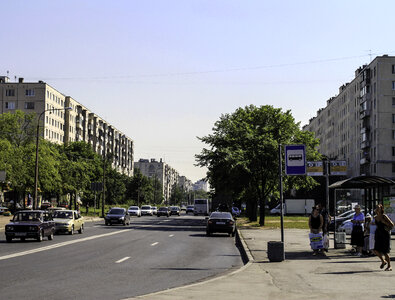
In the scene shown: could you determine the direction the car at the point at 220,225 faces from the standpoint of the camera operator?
facing away from the viewer

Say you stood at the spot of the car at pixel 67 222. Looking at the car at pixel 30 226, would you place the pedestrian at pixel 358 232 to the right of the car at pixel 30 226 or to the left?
left

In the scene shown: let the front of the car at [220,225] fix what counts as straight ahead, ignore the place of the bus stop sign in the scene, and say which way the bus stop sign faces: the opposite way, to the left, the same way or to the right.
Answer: the opposite way

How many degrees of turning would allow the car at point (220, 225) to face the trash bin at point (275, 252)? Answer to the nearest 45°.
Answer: approximately 180°

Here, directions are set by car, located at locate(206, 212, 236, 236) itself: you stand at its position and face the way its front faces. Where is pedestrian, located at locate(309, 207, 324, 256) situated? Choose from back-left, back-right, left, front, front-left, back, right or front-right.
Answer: back

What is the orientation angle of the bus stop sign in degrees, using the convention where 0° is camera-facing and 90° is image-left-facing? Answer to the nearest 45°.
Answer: approximately 0°

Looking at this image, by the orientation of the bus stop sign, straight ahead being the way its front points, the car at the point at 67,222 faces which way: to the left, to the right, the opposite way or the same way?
the same way

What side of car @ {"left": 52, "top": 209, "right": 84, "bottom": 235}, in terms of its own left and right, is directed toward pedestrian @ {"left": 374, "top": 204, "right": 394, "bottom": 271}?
left

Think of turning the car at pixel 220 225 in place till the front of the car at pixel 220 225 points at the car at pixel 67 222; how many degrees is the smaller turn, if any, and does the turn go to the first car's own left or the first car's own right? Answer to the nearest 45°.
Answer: approximately 90° to the first car's own left

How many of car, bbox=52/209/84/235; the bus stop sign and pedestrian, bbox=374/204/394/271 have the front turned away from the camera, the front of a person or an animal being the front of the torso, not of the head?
0

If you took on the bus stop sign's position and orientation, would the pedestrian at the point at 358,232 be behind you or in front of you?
behind

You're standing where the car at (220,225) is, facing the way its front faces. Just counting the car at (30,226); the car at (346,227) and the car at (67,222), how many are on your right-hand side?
1

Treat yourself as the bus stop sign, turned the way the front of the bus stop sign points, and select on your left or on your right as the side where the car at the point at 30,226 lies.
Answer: on your right

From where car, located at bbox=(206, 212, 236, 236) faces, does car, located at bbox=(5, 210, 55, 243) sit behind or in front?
behind

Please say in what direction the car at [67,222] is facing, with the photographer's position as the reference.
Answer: facing the viewer and to the left of the viewer

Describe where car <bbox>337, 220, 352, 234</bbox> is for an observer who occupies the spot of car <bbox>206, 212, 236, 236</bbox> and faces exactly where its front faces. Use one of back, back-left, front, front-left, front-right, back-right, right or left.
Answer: right
